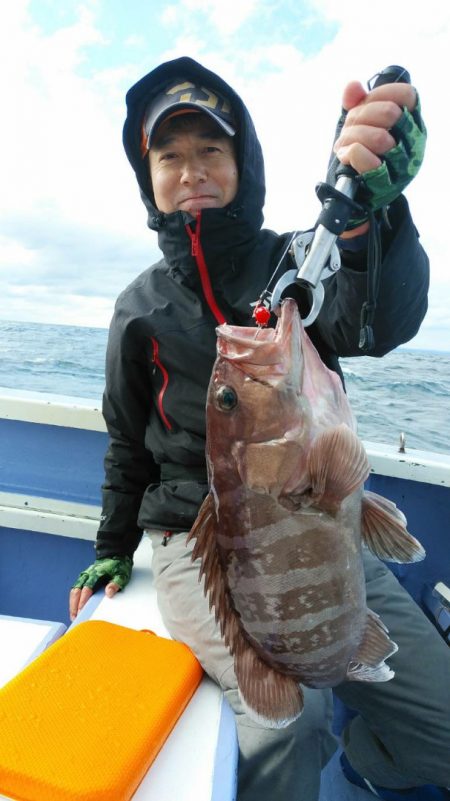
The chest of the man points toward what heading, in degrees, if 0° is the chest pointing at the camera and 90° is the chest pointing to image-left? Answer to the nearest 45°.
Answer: approximately 0°
